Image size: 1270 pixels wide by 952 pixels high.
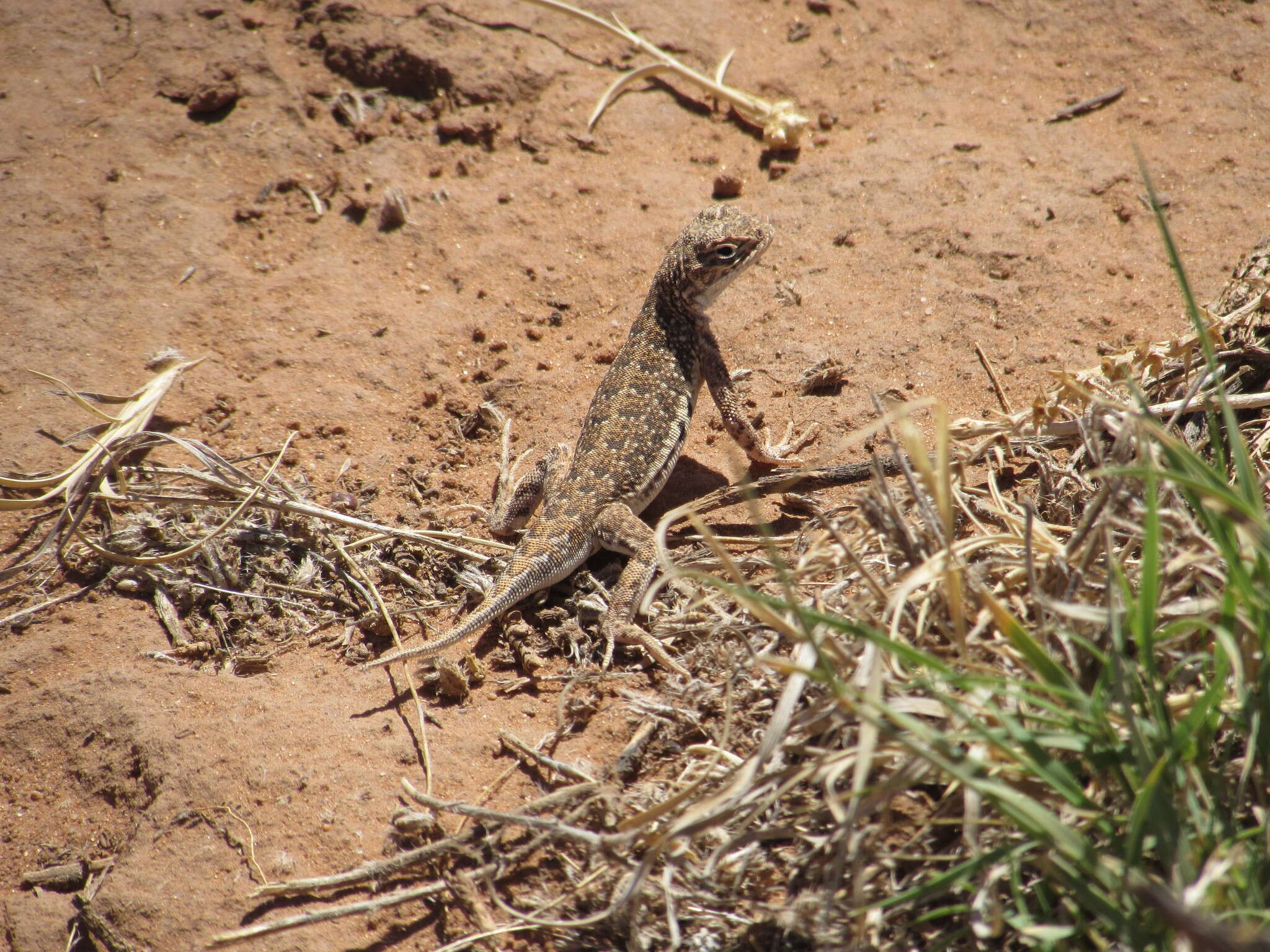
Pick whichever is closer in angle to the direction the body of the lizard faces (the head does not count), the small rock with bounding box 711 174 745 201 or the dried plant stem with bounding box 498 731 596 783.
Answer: the small rock

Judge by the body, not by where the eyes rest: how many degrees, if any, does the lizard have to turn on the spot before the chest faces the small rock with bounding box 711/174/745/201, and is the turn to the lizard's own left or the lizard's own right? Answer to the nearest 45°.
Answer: approximately 45° to the lizard's own left

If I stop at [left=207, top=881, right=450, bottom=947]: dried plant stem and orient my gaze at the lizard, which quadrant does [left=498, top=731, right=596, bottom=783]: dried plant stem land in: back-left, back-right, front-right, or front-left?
front-right

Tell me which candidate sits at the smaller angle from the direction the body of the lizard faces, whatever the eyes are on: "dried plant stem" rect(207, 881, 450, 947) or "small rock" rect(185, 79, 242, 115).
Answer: the small rock

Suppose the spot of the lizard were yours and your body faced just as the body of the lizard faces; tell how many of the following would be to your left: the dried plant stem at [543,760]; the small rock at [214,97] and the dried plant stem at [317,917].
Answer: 1

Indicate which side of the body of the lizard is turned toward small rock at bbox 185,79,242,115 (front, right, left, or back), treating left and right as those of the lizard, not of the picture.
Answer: left

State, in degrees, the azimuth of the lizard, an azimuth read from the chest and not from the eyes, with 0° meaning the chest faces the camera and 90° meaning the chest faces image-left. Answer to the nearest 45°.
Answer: approximately 225°

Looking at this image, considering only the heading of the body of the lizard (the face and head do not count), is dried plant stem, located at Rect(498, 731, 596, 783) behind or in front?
behind

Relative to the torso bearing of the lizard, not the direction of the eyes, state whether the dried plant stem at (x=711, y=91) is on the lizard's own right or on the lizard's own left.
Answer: on the lizard's own left

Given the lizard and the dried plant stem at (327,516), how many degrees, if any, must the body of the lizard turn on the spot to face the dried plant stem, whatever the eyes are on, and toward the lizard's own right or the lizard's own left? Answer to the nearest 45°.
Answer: approximately 180°

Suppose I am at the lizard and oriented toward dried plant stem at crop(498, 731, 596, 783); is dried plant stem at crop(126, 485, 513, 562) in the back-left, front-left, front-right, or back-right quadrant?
front-right

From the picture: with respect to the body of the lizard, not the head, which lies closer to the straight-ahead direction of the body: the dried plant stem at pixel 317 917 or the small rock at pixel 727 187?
the small rock

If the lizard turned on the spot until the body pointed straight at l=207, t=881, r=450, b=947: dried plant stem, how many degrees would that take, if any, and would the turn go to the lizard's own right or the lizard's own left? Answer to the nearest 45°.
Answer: approximately 135° to the lizard's own right
